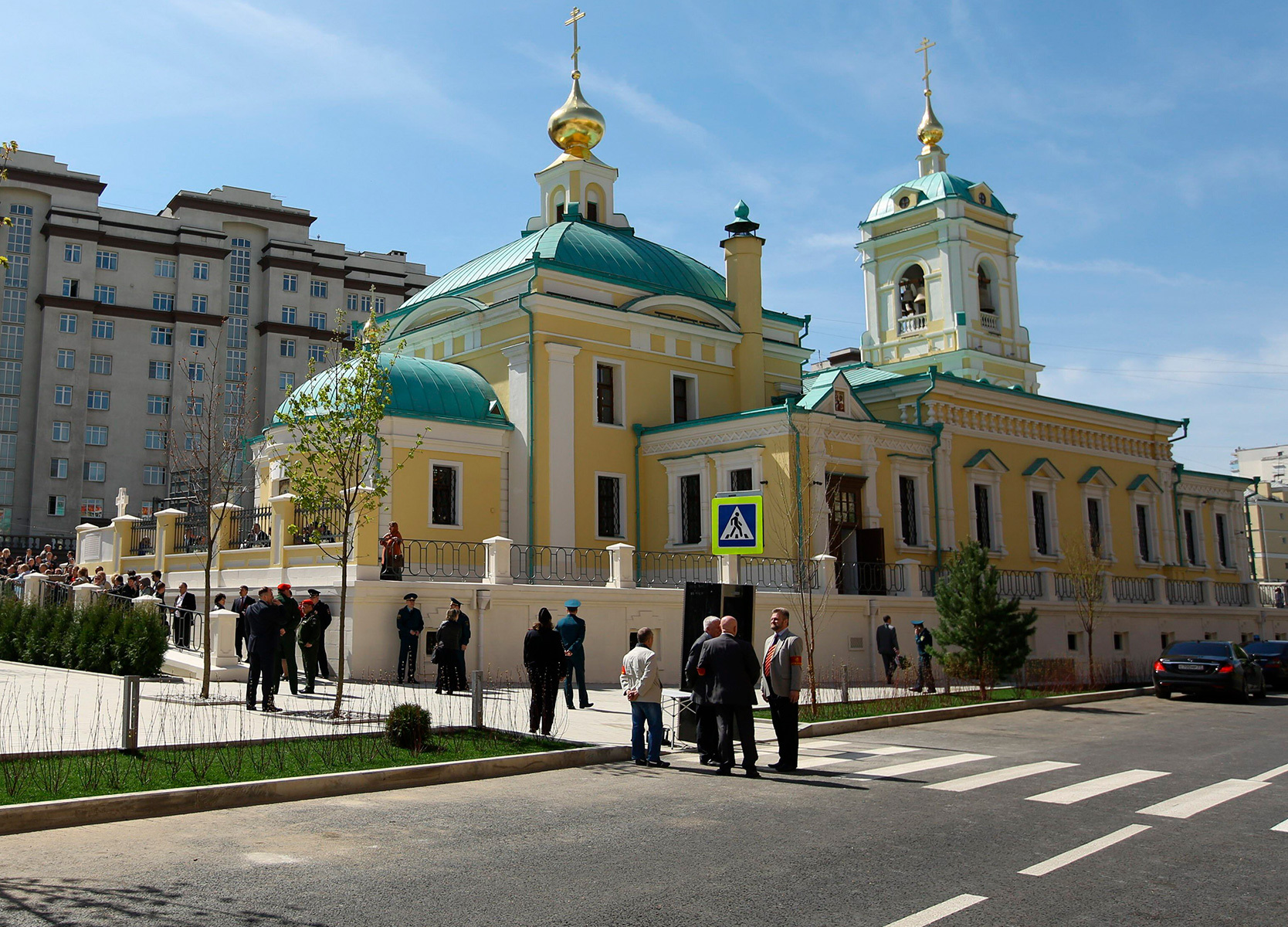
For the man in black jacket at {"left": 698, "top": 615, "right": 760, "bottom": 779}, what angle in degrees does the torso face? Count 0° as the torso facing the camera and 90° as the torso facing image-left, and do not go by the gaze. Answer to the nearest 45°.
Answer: approximately 180°

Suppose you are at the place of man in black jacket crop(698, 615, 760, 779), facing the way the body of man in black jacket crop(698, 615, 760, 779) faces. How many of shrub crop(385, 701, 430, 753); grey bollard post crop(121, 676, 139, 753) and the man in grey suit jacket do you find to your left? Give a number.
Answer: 2

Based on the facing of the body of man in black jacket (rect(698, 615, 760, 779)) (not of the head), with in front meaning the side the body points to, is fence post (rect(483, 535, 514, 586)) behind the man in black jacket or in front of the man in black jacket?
in front

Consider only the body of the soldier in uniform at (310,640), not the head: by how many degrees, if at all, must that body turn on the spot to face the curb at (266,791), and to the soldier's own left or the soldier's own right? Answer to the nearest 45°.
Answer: approximately 45° to the soldier's own left

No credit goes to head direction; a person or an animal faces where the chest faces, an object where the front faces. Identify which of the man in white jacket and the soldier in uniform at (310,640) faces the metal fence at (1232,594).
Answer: the man in white jacket

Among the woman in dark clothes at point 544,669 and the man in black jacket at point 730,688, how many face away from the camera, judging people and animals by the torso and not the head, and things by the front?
2

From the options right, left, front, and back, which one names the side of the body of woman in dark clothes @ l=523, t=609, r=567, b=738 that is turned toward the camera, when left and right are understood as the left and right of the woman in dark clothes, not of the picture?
back

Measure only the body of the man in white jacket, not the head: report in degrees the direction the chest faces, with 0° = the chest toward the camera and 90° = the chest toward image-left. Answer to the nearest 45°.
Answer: approximately 225°

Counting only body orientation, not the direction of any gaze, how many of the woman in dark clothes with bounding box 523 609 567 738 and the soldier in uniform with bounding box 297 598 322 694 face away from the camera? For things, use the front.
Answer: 1

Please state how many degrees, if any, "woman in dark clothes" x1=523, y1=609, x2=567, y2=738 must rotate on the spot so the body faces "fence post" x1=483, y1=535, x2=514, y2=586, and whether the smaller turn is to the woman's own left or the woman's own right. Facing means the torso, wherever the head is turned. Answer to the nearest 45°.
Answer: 0° — they already face it

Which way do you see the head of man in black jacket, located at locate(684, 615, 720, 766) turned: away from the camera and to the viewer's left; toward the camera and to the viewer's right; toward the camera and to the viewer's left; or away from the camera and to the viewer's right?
toward the camera and to the viewer's right

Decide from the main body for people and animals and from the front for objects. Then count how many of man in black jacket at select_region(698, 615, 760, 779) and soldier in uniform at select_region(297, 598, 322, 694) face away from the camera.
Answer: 1

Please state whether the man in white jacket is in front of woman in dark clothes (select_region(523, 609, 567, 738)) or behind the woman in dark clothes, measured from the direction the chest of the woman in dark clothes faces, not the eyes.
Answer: behind

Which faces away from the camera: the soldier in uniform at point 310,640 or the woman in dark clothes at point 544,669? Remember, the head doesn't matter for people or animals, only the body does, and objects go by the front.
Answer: the woman in dark clothes
